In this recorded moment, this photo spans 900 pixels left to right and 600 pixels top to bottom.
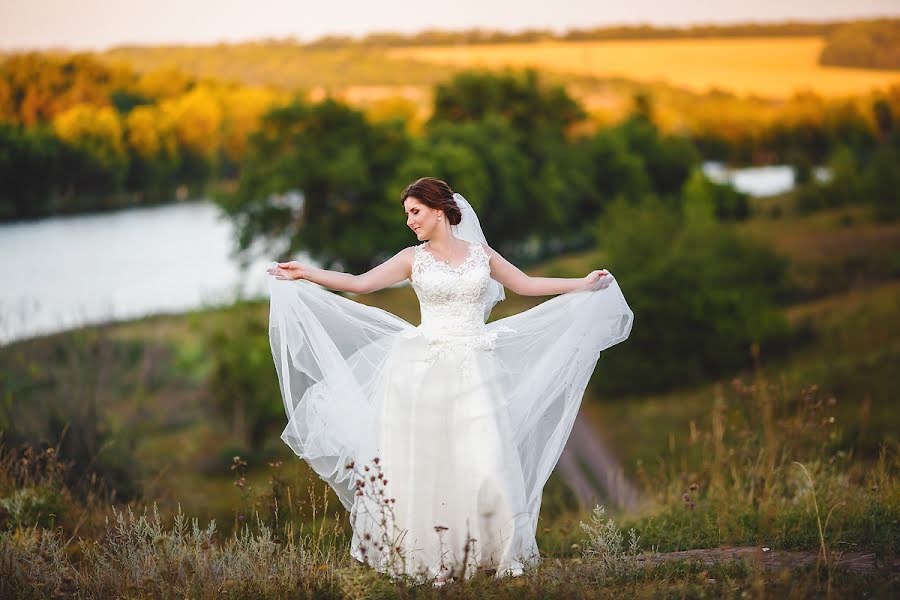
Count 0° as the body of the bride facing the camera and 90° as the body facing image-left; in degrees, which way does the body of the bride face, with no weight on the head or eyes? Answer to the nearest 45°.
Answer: approximately 0°

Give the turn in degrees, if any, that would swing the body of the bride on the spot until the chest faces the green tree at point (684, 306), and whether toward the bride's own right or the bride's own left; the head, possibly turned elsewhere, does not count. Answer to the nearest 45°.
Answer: approximately 180°

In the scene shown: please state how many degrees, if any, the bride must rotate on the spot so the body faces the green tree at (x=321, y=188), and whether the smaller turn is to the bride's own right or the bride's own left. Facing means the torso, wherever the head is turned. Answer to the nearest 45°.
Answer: approximately 180°
